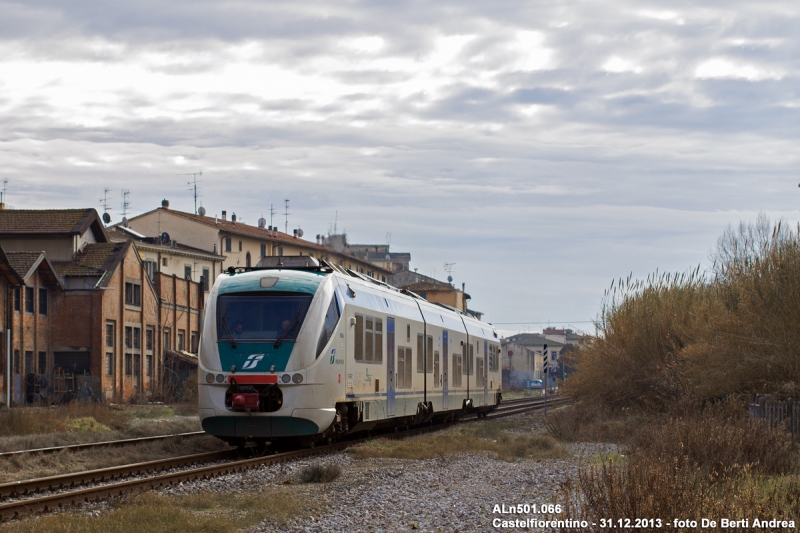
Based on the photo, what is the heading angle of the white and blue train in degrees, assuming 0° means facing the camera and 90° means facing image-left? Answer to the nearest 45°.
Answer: approximately 45°

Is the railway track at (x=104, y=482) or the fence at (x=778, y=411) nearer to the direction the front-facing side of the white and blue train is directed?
the railway track

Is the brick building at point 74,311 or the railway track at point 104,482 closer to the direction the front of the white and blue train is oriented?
the railway track

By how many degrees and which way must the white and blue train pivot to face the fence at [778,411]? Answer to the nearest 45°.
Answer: approximately 135° to its left

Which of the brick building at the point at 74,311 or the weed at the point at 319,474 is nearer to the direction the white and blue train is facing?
the weed
